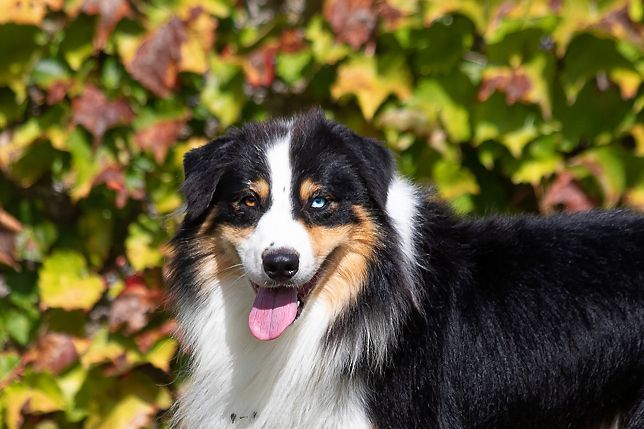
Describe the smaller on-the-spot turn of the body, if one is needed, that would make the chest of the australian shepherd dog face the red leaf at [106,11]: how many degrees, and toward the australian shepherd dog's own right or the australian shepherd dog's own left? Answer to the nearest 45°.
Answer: approximately 90° to the australian shepherd dog's own right

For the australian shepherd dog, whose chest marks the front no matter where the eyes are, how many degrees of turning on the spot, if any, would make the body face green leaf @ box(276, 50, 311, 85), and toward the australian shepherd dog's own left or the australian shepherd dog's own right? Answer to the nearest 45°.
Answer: approximately 135° to the australian shepherd dog's own right

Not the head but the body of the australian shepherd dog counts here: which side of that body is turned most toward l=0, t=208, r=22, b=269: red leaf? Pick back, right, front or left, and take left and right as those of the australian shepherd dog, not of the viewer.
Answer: right

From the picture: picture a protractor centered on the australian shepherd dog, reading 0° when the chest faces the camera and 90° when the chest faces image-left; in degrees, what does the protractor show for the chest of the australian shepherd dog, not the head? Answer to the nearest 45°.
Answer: approximately 45°

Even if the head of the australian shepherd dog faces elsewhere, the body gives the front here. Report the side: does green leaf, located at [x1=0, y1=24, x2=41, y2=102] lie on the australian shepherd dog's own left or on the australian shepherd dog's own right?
on the australian shepherd dog's own right

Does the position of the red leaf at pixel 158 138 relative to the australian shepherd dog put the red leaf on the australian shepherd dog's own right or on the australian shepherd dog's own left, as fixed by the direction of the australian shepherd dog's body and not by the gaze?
on the australian shepherd dog's own right

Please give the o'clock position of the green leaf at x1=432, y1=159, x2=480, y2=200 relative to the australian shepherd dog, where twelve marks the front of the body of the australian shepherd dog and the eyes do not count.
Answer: The green leaf is roughly at 5 o'clock from the australian shepherd dog.

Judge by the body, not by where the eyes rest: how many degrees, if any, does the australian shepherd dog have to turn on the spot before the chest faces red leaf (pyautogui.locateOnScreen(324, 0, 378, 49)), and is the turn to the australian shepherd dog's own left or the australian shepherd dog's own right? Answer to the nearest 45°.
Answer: approximately 135° to the australian shepherd dog's own right

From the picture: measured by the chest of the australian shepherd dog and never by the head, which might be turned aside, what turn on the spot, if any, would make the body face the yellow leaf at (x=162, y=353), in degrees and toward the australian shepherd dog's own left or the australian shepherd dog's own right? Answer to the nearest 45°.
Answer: approximately 90° to the australian shepherd dog's own right
